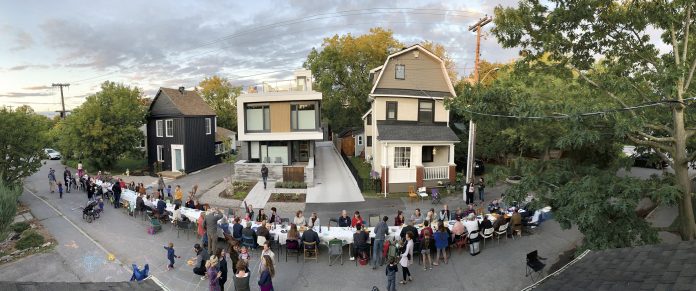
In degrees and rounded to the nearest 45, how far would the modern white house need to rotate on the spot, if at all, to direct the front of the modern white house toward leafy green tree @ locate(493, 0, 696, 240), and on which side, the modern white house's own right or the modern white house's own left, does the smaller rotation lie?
approximately 45° to the modern white house's own left

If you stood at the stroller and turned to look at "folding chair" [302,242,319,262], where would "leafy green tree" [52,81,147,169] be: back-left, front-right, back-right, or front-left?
back-left

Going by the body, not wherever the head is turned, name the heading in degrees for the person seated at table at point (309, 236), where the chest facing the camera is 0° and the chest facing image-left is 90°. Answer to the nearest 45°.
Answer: approximately 180°

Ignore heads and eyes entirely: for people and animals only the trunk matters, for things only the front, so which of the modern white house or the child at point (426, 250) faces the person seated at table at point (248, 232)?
the modern white house

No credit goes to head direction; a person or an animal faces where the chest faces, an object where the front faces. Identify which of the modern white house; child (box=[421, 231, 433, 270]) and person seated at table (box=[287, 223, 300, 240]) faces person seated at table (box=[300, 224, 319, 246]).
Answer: the modern white house

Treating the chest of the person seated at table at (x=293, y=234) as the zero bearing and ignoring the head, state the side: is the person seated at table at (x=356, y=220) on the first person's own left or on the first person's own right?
on the first person's own right

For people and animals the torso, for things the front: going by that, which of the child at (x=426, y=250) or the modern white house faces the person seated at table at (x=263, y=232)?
the modern white house

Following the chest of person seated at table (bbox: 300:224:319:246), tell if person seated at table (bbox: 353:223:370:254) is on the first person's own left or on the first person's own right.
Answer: on the first person's own right

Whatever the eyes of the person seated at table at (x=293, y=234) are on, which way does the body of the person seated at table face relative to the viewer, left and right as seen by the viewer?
facing away from the viewer

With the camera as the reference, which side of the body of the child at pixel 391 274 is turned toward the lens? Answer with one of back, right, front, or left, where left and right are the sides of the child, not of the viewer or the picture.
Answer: back

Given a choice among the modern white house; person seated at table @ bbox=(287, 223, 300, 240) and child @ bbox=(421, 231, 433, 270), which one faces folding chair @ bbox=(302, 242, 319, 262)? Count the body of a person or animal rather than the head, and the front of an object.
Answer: the modern white house
